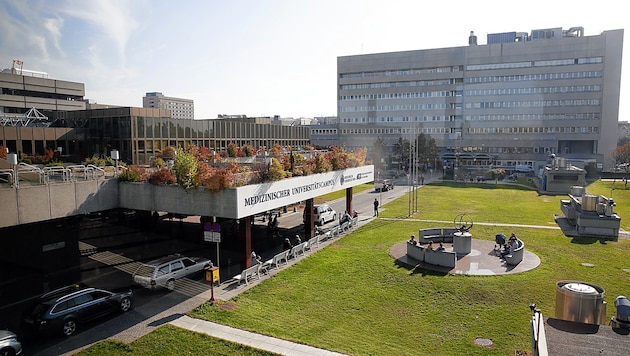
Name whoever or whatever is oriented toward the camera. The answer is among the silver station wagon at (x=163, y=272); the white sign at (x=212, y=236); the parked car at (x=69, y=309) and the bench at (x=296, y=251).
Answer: the white sign

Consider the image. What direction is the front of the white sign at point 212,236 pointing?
toward the camera

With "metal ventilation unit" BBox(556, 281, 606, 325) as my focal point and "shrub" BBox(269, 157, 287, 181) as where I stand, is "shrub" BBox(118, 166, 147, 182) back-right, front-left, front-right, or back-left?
back-right

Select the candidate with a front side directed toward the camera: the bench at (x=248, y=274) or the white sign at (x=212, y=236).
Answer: the white sign

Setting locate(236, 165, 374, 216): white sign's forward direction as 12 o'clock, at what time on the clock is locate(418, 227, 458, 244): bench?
The bench is roughly at 10 o'clock from the white sign.

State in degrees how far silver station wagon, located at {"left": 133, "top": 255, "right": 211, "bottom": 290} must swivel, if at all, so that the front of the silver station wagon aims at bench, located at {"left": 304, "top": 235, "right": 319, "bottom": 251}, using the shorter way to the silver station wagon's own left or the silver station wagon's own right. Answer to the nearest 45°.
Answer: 0° — it already faces it

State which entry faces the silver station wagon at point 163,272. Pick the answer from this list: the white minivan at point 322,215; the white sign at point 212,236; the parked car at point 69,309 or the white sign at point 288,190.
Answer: the parked car

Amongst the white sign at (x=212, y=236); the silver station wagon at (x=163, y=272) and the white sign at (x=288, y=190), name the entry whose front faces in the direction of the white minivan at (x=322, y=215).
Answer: the silver station wagon at (x=163, y=272)
